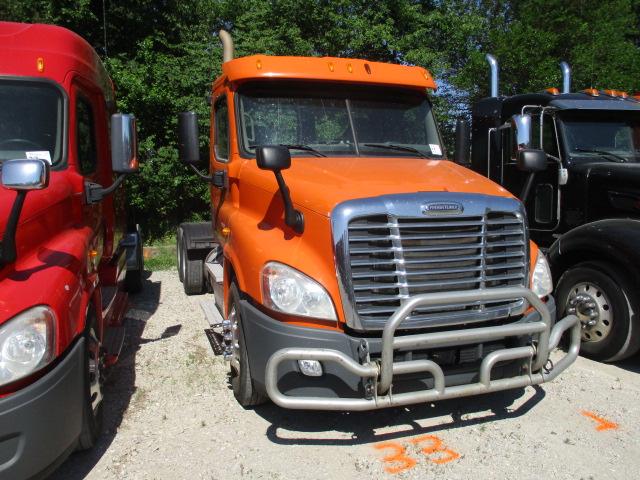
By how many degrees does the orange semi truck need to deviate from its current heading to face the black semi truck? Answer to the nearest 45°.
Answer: approximately 90° to its left

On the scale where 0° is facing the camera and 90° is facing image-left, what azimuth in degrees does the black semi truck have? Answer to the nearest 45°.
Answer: approximately 315°

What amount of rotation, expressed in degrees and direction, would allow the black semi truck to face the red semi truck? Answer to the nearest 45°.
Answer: approximately 90° to its right

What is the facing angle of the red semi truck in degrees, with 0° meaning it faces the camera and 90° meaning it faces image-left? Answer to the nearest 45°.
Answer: approximately 45°

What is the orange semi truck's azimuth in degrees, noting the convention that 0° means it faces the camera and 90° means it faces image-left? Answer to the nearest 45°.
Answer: approximately 315°
